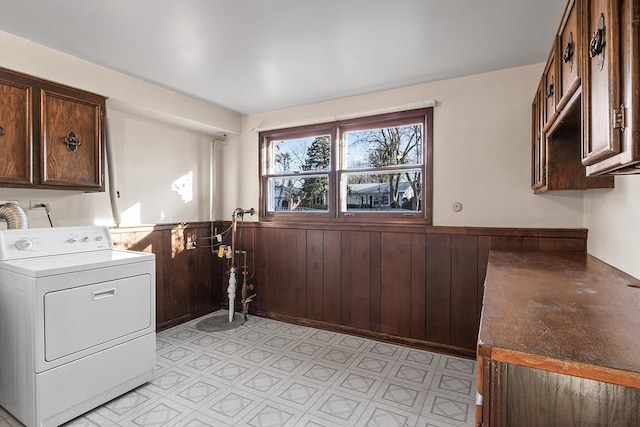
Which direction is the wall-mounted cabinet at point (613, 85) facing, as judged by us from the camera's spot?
facing the viewer and to the left of the viewer

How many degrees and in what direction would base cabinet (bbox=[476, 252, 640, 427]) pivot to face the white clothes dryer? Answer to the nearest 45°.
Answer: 0° — it already faces it

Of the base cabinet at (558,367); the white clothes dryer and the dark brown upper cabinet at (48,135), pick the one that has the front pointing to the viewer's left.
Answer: the base cabinet

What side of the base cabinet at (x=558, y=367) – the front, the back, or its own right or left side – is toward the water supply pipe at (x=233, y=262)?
front

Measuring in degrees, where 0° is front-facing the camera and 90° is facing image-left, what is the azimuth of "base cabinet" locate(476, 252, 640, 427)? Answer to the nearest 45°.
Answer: approximately 90°

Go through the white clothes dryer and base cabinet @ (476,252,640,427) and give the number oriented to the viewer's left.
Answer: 1

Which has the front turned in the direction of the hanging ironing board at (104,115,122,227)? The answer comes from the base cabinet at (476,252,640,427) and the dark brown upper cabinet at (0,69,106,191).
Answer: the base cabinet

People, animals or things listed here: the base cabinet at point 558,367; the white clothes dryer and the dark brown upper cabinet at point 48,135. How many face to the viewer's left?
1

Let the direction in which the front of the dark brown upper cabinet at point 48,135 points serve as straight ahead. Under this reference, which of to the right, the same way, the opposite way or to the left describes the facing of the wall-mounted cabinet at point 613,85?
the opposite way

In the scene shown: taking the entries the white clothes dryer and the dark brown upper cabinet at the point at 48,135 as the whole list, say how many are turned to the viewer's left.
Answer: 0

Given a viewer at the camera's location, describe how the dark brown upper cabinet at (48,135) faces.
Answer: facing the viewer and to the right of the viewer

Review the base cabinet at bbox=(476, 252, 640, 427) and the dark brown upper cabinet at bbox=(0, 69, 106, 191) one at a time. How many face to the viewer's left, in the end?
1
